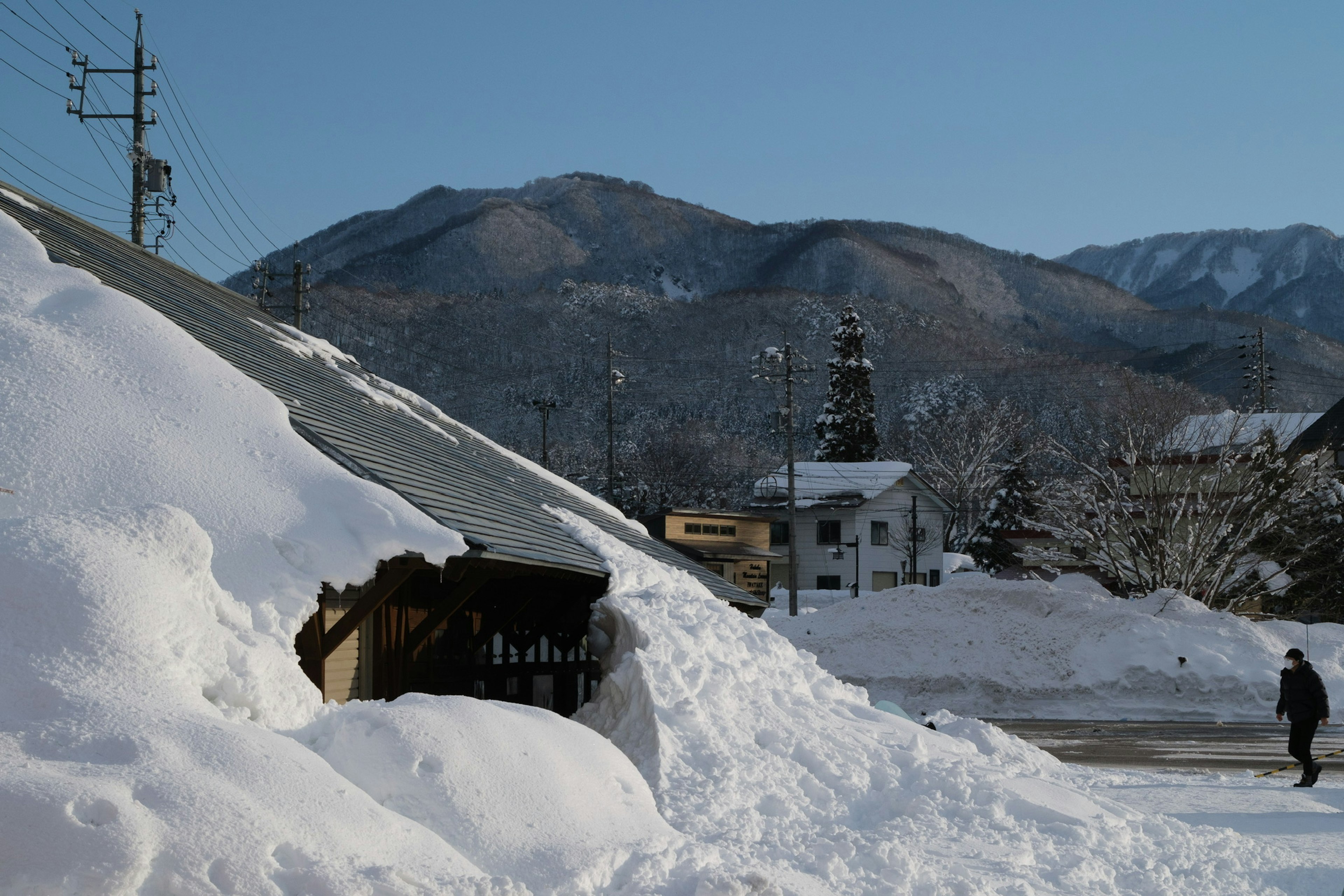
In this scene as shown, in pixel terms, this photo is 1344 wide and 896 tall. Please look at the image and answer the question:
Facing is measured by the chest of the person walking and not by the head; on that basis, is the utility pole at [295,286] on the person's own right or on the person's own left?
on the person's own right
